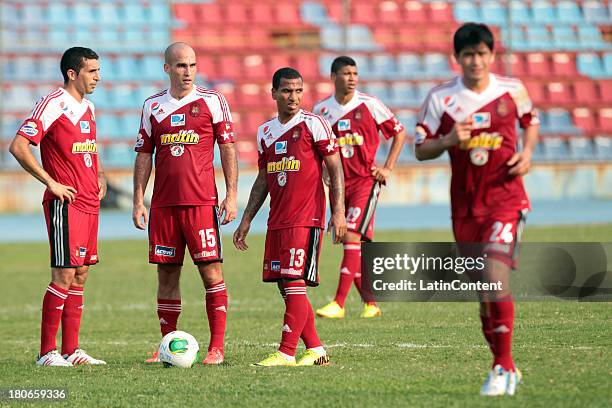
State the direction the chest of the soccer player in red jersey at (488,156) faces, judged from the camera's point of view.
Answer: toward the camera

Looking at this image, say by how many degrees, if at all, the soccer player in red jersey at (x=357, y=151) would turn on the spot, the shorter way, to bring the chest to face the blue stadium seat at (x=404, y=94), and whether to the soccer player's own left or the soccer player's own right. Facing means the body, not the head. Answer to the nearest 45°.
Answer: approximately 135° to the soccer player's own right

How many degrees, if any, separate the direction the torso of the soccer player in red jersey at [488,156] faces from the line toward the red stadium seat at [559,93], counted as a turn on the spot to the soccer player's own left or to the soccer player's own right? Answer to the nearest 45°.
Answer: approximately 180°

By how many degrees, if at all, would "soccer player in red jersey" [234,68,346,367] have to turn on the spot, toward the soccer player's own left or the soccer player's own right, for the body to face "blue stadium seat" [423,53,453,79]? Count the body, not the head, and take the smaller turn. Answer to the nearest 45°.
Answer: approximately 135° to the soccer player's own right

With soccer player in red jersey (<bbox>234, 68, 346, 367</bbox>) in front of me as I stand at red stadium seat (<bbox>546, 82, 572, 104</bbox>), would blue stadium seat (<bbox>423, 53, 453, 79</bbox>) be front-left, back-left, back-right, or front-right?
front-right

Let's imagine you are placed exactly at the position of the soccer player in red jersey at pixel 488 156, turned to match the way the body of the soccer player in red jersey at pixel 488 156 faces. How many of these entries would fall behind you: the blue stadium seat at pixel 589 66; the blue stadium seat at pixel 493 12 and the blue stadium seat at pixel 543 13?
3

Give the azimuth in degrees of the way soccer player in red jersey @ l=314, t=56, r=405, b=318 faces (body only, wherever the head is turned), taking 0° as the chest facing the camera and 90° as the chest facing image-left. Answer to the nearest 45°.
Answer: approximately 45°

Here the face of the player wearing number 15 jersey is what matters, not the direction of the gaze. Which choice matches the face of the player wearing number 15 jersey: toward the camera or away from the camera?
toward the camera

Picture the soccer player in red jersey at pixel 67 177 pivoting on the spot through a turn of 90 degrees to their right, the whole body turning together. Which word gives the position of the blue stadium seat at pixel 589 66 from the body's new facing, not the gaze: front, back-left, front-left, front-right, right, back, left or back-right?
back

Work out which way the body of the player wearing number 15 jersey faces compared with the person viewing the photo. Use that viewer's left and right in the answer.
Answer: facing the viewer

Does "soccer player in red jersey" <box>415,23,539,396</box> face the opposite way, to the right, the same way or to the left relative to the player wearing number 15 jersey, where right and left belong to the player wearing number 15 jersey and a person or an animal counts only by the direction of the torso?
the same way

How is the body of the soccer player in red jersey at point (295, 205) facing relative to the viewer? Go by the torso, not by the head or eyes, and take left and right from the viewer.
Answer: facing the viewer and to the left of the viewer

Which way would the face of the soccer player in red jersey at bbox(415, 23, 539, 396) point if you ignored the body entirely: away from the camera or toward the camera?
toward the camera

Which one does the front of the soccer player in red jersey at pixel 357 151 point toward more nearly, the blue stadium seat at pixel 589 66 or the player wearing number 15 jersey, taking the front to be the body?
the player wearing number 15 jersey

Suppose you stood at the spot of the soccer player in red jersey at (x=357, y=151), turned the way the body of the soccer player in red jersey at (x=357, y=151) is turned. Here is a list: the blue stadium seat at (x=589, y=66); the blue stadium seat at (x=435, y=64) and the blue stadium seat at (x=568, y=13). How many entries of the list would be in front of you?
0

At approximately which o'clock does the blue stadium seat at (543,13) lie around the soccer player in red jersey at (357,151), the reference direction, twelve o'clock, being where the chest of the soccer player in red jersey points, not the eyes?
The blue stadium seat is roughly at 5 o'clock from the soccer player in red jersey.

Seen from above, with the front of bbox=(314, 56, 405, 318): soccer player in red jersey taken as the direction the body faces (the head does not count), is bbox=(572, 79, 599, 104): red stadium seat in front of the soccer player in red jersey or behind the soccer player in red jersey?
behind

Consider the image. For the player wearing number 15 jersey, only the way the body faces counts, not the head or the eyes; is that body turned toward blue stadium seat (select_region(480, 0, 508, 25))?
no

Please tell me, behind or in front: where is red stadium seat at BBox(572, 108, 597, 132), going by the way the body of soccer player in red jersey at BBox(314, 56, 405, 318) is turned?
behind
